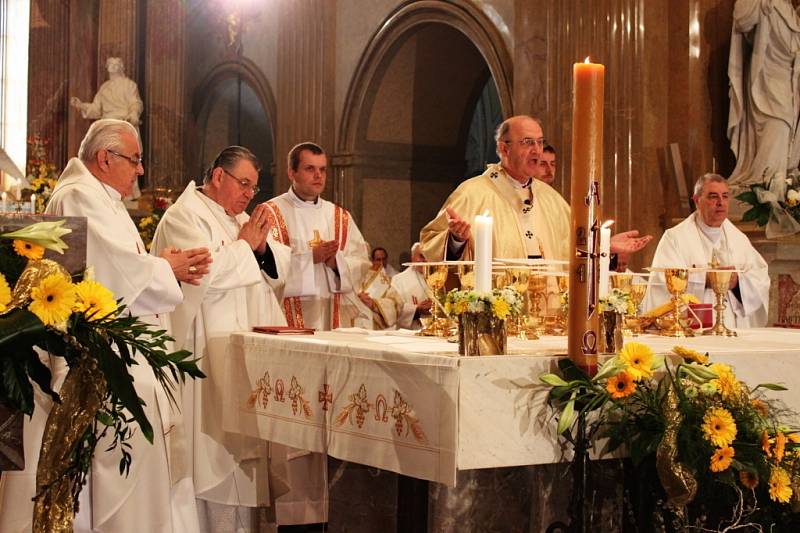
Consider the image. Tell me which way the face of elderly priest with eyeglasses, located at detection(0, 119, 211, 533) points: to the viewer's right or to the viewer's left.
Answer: to the viewer's right

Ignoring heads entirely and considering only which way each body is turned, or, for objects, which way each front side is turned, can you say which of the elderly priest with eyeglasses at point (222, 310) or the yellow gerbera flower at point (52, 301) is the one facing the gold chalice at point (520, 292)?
the elderly priest with eyeglasses

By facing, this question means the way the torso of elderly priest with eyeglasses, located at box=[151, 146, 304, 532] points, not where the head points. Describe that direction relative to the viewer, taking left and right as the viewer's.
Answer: facing the viewer and to the right of the viewer

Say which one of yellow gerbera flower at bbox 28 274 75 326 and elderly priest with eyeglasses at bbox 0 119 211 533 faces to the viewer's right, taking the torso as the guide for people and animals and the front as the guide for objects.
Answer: the elderly priest with eyeglasses

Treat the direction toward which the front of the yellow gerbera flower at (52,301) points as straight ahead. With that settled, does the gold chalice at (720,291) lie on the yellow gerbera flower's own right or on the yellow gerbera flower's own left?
on the yellow gerbera flower's own left

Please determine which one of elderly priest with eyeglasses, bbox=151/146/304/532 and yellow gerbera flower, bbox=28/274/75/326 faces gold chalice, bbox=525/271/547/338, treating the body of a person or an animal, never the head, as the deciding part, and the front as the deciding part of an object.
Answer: the elderly priest with eyeglasses

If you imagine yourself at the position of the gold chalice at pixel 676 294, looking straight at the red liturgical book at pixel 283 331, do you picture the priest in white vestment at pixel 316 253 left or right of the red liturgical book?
right

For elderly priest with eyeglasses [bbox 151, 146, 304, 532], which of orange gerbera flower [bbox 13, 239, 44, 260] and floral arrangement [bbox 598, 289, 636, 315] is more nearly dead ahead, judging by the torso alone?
the floral arrangement

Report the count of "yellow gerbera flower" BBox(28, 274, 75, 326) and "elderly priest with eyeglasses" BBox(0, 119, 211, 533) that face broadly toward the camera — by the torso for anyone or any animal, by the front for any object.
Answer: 1

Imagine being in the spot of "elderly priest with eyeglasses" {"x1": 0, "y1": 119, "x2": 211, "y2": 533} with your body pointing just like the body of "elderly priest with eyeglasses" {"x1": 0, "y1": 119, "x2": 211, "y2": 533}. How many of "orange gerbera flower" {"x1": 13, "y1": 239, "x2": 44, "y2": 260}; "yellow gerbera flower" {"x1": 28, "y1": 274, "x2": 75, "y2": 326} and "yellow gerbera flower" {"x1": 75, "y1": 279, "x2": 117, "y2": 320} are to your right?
3

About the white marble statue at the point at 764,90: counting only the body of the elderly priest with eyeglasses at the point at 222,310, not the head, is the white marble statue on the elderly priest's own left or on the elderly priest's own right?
on the elderly priest's own left

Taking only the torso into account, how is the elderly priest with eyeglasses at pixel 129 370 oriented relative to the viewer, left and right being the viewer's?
facing to the right of the viewer

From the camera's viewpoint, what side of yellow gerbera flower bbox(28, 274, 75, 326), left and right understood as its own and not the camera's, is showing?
front
